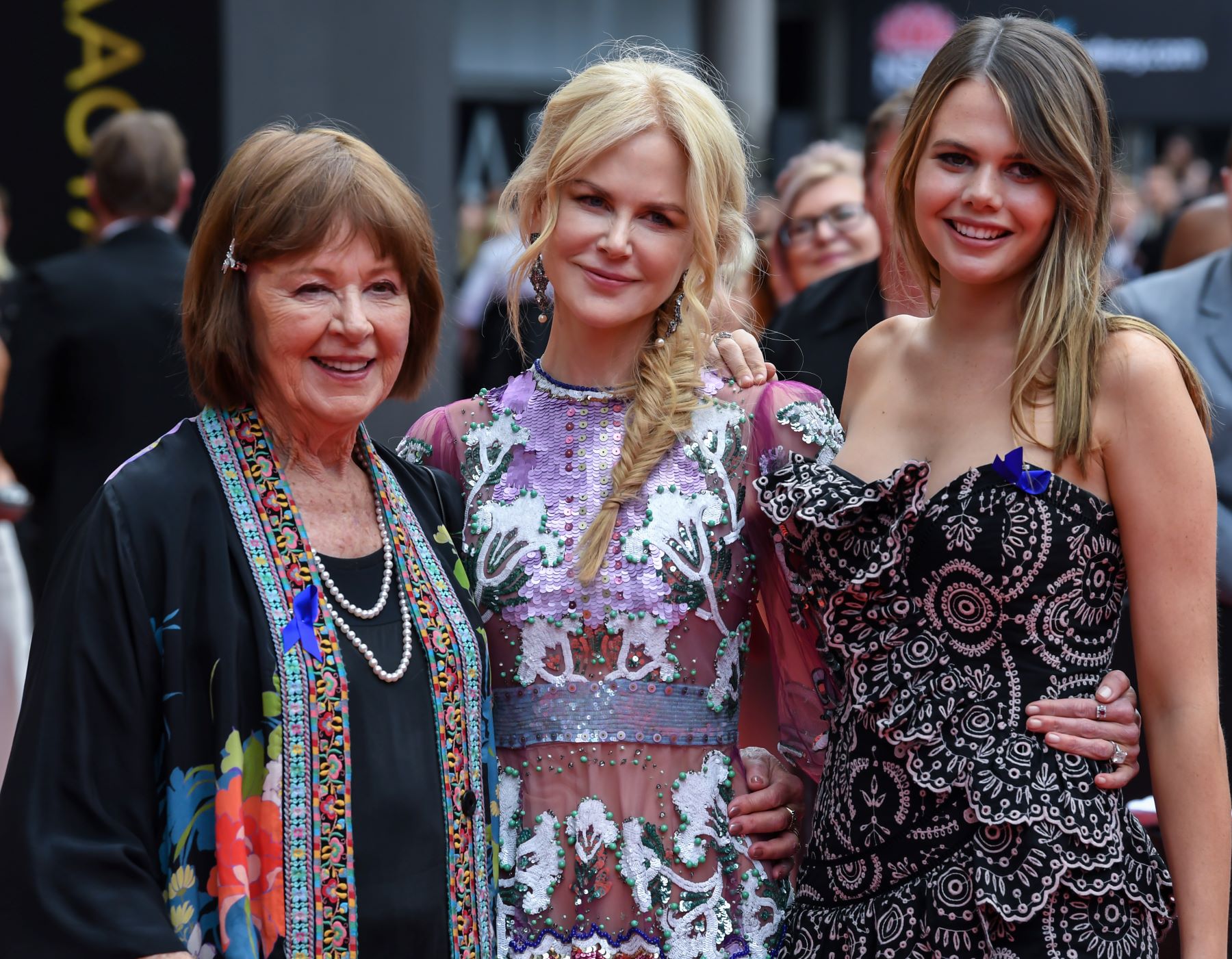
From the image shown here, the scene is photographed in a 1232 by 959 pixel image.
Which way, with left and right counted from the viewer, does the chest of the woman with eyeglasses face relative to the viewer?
facing the viewer

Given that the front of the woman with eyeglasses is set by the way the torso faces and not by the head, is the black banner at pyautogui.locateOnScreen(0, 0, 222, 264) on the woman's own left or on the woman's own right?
on the woman's own right

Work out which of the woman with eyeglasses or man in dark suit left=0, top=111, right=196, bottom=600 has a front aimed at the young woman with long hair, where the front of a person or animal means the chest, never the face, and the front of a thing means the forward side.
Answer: the woman with eyeglasses

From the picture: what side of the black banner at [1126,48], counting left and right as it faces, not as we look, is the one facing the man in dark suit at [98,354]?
front

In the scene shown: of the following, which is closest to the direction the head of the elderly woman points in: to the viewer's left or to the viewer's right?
to the viewer's right

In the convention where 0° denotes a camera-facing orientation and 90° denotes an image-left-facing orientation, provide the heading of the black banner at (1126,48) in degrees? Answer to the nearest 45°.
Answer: approximately 0°

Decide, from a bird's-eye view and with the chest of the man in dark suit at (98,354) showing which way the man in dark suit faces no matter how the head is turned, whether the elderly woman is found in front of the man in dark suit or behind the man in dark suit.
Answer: behind

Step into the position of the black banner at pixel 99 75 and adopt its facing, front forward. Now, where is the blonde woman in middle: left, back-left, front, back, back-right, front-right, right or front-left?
front

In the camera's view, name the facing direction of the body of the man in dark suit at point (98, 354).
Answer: away from the camera

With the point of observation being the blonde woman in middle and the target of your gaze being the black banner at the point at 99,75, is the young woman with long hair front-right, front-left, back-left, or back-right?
back-right

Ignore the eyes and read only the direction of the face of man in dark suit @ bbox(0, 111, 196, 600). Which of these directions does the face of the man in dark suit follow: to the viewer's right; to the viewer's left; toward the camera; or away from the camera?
away from the camera

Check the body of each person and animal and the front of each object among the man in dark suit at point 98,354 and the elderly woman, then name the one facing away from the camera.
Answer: the man in dark suit

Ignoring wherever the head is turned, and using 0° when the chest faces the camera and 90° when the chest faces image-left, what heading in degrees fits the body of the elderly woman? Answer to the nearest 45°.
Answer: approximately 315°

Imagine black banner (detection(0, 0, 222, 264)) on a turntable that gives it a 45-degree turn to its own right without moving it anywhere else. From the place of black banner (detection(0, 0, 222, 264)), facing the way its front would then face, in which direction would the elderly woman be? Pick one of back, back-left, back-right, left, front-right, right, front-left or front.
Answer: front-left

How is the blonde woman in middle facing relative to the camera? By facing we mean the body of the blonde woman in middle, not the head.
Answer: toward the camera

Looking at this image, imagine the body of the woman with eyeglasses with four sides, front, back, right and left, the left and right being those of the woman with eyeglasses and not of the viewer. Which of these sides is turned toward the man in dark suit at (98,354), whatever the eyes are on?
right
